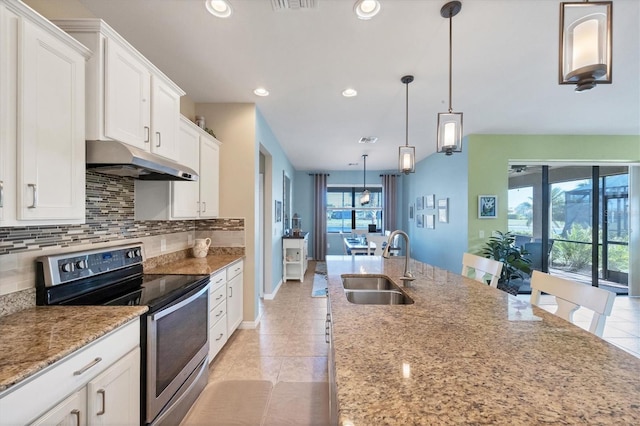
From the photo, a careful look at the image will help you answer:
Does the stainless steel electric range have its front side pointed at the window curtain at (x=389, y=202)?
no

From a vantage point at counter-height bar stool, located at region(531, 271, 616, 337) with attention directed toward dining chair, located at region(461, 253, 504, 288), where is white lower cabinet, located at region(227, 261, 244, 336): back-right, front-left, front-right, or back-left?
front-left

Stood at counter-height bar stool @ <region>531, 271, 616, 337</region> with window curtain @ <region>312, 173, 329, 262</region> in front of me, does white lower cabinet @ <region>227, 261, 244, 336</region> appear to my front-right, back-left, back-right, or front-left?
front-left

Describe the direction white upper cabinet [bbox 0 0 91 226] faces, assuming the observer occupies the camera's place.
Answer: facing the viewer and to the right of the viewer

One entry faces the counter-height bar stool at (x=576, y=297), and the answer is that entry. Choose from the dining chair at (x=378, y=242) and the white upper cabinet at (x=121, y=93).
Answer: the white upper cabinet

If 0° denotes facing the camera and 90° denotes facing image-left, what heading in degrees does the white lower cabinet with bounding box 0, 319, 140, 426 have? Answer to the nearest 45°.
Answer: approximately 315°

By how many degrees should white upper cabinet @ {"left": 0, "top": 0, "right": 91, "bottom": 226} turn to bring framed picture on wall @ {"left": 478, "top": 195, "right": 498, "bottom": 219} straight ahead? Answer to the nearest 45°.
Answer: approximately 45° to its left

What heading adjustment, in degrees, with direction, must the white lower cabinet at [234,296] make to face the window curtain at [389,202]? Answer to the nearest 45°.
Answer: approximately 45° to its left

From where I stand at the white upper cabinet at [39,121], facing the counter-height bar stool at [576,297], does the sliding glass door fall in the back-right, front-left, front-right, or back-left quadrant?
front-left

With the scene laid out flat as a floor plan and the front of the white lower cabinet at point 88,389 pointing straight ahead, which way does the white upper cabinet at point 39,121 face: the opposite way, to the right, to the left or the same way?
the same way

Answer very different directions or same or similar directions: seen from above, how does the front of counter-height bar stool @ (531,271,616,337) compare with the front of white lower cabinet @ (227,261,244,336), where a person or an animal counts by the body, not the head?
very different directions

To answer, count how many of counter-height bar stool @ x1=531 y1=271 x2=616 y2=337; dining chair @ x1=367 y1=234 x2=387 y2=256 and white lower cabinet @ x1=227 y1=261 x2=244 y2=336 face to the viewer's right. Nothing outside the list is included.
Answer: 1

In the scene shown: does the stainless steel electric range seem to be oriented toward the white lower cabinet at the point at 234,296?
no

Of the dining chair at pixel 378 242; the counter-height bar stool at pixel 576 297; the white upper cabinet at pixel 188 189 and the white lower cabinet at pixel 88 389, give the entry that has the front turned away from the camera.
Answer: the dining chair at pixel 378 242

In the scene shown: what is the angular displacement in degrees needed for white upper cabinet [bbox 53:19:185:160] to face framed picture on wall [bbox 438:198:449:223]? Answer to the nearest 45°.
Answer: approximately 45° to its left

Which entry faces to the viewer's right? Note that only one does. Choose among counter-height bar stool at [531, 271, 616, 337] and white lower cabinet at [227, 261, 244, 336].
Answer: the white lower cabinet

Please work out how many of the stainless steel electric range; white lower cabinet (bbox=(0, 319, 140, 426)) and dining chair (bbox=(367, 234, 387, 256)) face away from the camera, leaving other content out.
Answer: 1

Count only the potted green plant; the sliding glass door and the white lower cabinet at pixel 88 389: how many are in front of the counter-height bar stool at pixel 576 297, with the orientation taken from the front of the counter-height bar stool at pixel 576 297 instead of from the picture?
1

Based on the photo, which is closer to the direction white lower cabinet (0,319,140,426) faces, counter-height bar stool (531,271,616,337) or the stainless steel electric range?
the counter-height bar stool

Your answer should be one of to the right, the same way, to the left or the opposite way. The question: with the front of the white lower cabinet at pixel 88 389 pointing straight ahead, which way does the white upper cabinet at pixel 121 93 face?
the same way

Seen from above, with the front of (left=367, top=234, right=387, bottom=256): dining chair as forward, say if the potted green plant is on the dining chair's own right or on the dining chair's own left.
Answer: on the dining chair's own right
